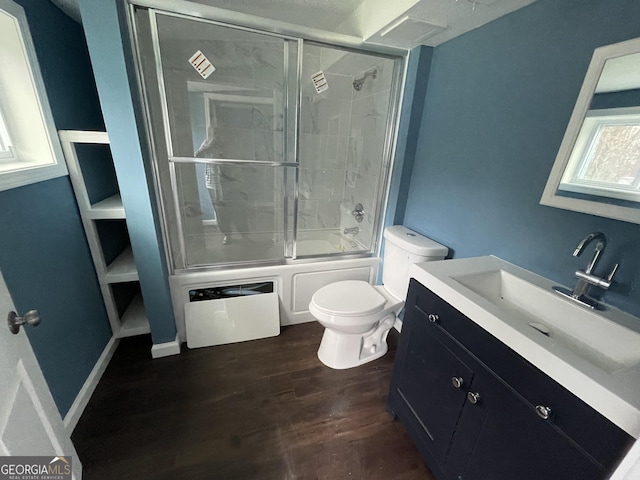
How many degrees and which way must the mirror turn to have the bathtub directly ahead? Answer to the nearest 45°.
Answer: approximately 45° to its right

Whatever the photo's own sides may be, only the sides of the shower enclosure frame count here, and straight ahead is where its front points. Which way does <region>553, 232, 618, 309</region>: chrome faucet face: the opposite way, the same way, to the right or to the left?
to the right

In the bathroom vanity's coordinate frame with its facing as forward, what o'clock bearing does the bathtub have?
The bathtub is roughly at 2 o'clock from the bathroom vanity.

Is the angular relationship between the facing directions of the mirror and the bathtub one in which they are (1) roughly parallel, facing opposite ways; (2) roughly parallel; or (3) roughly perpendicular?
roughly perpendicular

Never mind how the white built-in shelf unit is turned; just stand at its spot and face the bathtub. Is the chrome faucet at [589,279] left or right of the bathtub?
right

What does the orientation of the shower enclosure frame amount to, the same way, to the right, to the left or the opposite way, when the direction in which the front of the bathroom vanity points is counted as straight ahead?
to the left

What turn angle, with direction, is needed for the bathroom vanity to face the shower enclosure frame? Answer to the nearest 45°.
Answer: approximately 45° to its right

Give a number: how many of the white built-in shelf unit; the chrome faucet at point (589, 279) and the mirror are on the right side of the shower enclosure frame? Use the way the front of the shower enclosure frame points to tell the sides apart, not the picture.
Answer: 1

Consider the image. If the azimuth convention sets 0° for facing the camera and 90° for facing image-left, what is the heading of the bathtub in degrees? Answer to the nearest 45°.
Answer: approximately 0°

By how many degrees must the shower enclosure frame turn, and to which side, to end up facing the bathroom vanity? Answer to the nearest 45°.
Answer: approximately 45° to its left
